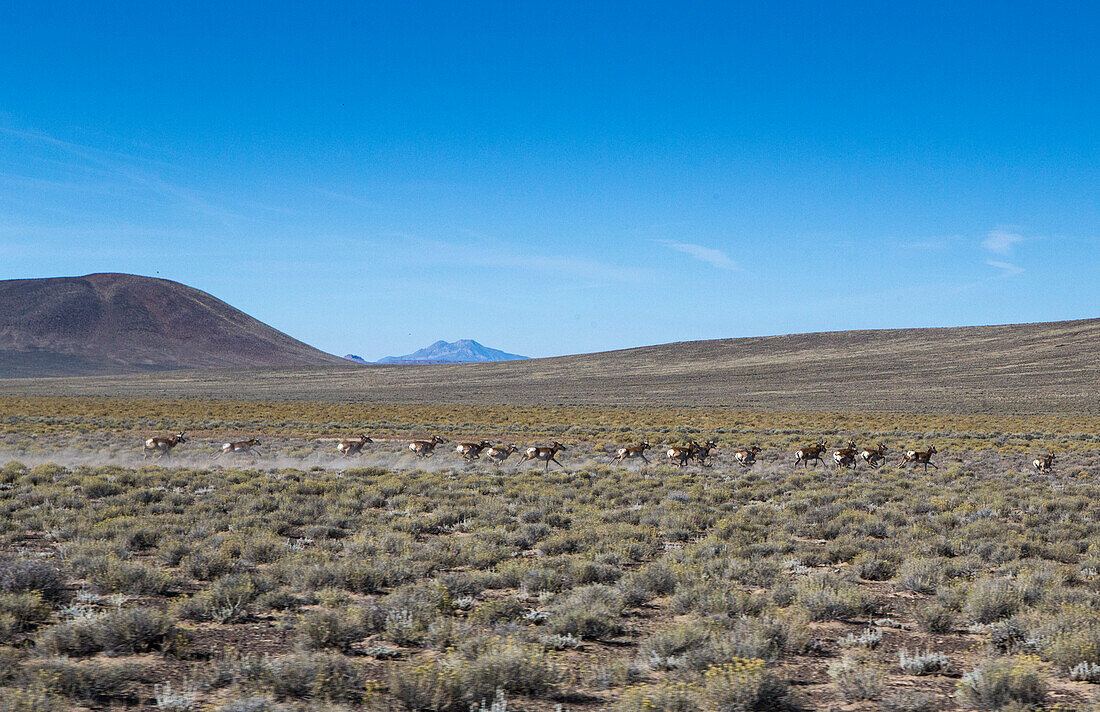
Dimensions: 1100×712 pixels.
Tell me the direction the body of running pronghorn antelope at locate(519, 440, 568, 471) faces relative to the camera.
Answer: to the viewer's right

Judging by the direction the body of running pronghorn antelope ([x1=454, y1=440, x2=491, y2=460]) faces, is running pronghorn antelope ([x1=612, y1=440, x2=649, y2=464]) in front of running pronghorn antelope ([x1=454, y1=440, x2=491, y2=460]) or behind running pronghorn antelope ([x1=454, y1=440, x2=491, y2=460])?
in front

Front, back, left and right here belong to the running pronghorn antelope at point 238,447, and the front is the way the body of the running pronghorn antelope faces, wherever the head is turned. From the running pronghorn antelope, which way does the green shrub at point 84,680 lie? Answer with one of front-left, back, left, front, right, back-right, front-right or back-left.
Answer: right

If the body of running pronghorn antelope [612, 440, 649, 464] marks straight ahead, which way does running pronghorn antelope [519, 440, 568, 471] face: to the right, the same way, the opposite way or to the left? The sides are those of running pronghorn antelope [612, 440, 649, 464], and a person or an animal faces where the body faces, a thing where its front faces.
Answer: the same way

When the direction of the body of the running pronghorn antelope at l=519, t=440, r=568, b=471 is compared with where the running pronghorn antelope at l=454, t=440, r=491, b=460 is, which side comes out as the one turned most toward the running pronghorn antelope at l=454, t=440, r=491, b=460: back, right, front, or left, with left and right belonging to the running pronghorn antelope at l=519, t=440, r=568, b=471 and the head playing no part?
back

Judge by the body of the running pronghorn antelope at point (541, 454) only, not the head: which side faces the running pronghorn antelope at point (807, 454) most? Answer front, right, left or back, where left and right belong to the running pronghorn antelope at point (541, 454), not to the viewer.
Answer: front

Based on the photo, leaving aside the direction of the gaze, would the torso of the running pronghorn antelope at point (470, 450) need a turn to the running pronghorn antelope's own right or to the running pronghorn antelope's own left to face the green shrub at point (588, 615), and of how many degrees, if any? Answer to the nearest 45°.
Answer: approximately 90° to the running pronghorn antelope's own right

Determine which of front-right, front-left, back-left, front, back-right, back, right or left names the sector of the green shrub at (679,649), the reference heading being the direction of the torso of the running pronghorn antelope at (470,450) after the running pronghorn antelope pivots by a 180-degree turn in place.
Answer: left

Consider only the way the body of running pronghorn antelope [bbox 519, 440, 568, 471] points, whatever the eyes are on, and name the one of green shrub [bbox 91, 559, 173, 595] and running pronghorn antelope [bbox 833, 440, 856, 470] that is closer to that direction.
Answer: the running pronghorn antelope

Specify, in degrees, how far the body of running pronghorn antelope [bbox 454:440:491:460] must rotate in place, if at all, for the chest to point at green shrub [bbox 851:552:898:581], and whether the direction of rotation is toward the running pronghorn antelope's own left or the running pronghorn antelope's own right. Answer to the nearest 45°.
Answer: approximately 90° to the running pronghorn antelope's own right

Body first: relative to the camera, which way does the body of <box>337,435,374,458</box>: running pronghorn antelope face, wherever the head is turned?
to the viewer's right

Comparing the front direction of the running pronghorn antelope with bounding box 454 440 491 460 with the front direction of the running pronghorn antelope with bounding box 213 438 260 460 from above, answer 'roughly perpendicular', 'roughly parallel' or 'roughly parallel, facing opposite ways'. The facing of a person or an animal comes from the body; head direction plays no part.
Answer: roughly parallel

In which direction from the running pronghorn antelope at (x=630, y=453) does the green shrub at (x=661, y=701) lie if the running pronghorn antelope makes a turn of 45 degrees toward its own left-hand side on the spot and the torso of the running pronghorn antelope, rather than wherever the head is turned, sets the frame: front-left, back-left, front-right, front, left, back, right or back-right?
back-right

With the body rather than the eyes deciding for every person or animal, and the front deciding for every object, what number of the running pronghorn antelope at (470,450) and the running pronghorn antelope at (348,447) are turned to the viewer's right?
2

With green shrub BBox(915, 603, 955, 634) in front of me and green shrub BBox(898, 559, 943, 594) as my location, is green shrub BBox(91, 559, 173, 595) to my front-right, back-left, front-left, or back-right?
front-right

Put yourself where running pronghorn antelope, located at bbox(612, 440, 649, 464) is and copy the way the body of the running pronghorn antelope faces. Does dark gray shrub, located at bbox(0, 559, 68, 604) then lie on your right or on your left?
on your right

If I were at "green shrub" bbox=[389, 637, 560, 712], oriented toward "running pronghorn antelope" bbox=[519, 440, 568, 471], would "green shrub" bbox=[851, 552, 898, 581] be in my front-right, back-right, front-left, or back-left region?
front-right

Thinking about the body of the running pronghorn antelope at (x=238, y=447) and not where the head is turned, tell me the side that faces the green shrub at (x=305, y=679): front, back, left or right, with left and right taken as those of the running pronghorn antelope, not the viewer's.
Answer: right

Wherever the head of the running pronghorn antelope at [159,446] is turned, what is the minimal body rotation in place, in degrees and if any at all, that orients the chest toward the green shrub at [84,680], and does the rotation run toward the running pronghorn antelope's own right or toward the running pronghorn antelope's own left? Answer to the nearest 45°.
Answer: approximately 90° to the running pronghorn antelope's own right

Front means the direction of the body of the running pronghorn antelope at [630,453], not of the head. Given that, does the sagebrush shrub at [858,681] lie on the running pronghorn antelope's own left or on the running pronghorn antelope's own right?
on the running pronghorn antelope's own right

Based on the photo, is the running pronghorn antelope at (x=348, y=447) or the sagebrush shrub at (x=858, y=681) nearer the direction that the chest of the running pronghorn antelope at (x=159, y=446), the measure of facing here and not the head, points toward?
the running pronghorn antelope

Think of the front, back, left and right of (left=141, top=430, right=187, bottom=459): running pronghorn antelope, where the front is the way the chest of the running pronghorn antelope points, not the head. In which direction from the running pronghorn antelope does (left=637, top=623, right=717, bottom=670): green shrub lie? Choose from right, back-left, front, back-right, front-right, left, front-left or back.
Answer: right
